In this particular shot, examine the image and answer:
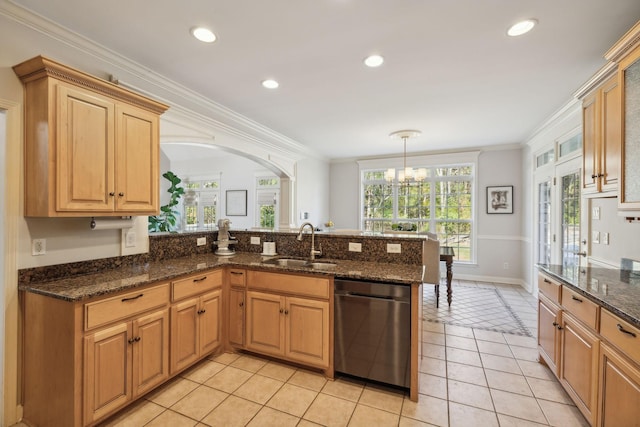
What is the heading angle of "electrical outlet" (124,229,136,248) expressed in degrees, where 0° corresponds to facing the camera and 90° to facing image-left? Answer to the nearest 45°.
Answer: approximately 315°

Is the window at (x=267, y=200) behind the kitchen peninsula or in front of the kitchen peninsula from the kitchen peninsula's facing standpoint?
behind

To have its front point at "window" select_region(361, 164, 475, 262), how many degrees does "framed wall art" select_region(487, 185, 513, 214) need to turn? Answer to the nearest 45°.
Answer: approximately 90° to its right

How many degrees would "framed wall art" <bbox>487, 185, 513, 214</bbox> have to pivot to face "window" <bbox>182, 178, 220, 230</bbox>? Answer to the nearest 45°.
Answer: approximately 90° to its right

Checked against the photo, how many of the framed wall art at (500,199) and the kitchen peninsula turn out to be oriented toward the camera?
2

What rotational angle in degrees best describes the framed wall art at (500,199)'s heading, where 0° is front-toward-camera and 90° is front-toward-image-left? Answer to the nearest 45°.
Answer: approximately 0°
